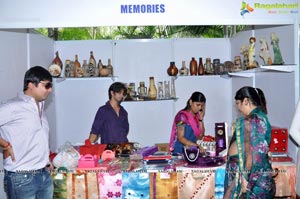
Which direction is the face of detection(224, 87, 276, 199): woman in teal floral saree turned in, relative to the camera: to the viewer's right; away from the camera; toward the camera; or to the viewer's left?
to the viewer's left

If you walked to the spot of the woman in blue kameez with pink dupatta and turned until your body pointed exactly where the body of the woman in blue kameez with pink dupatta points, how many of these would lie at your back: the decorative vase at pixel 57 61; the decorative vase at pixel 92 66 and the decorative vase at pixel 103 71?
3

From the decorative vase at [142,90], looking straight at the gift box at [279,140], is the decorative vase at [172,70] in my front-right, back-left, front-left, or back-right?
front-left

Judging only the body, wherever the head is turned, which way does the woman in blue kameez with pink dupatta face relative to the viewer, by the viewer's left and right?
facing the viewer and to the right of the viewer

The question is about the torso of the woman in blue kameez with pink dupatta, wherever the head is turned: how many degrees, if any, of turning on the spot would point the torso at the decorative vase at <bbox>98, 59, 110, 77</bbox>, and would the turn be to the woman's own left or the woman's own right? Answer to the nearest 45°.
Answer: approximately 180°

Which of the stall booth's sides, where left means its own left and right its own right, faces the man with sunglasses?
front

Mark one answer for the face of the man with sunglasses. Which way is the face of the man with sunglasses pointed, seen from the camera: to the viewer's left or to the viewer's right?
to the viewer's right

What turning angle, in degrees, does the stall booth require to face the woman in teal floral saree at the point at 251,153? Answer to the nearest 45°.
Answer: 0° — it already faces them

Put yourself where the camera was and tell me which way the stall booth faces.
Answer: facing the viewer
